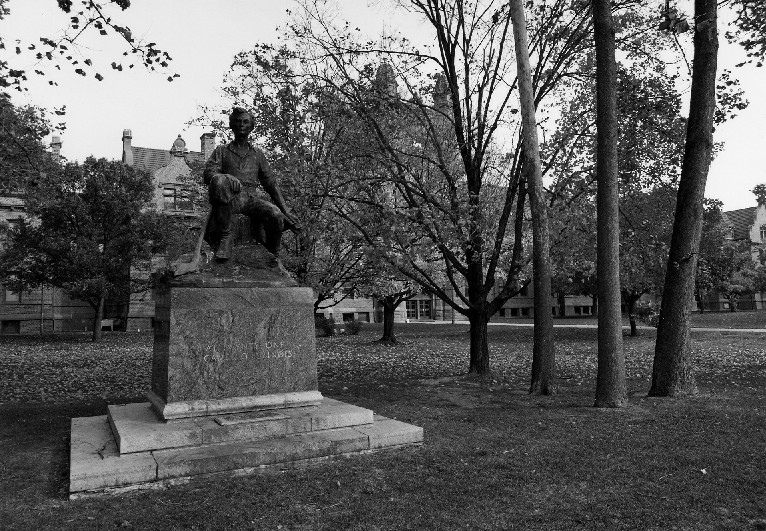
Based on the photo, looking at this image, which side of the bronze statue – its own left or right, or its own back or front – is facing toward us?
front

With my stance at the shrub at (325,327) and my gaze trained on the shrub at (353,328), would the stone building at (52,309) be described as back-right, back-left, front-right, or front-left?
back-left

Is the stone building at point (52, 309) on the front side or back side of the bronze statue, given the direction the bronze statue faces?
on the back side

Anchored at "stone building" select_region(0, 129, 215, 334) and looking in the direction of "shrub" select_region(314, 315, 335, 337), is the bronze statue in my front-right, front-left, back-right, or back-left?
front-right

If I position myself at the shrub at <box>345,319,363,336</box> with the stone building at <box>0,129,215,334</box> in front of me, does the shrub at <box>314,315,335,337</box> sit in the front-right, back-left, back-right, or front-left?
front-left

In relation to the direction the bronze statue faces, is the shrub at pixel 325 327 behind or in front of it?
behind
